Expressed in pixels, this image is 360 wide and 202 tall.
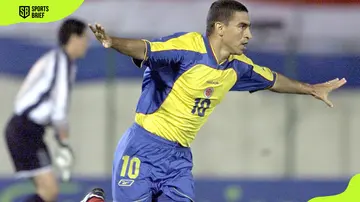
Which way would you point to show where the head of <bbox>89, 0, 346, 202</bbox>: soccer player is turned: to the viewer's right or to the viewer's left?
to the viewer's right

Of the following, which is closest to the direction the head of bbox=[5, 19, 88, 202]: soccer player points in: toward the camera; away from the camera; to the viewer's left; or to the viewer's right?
to the viewer's right

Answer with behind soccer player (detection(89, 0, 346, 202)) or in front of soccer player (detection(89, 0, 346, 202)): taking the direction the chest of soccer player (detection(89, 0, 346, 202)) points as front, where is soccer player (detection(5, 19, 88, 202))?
behind

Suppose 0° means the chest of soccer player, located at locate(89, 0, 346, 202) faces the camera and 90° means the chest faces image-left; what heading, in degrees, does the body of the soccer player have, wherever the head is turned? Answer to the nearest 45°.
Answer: approximately 315°

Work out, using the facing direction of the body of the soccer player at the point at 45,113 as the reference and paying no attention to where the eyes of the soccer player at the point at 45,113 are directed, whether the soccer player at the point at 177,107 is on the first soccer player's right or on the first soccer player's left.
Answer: on the first soccer player's right
